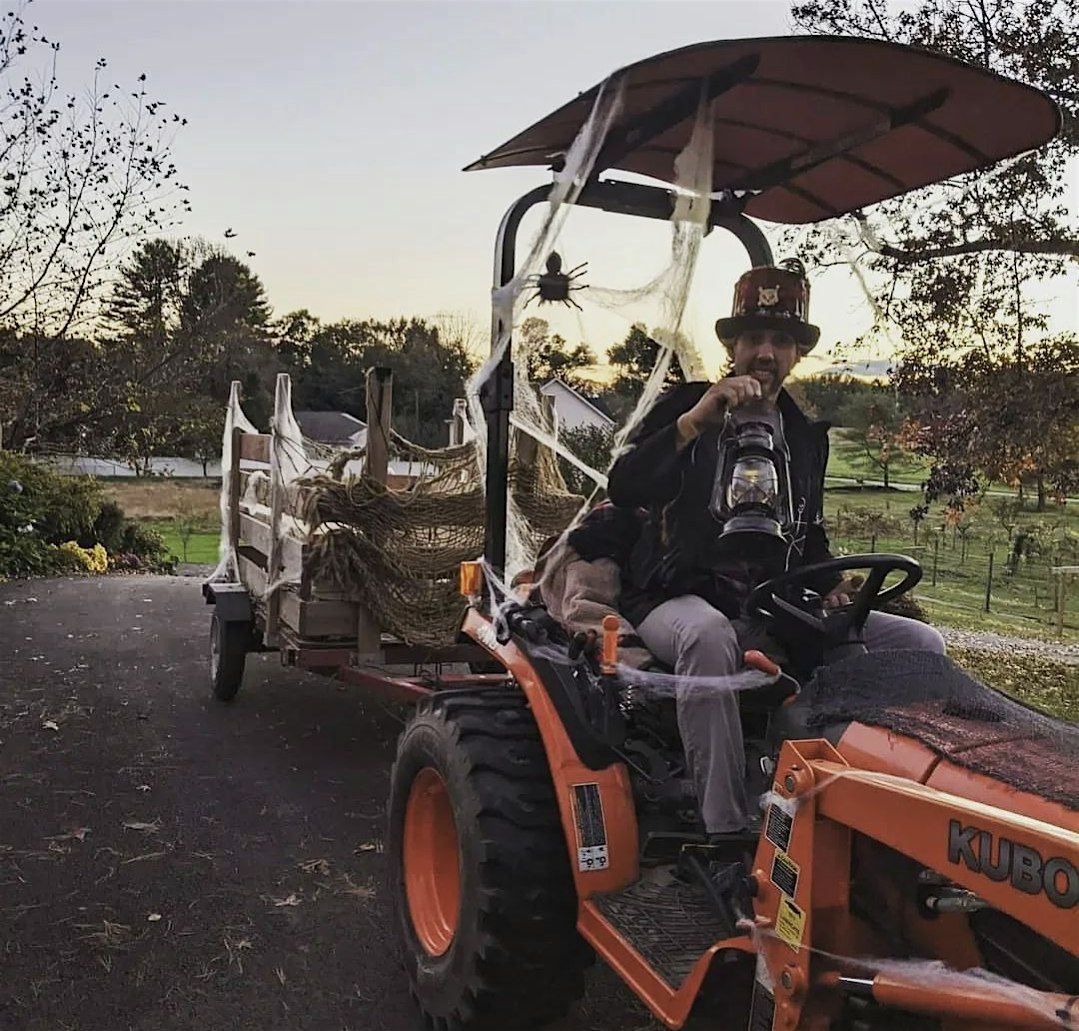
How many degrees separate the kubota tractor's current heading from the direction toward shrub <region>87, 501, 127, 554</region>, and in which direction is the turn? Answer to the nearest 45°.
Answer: approximately 180°

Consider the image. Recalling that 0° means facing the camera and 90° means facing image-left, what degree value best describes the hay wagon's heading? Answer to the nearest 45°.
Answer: approximately 315°

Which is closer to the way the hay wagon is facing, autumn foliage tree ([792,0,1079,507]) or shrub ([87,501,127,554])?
the autumn foliage tree

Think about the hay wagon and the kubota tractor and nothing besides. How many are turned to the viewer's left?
0

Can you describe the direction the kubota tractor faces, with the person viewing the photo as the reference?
facing the viewer and to the right of the viewer

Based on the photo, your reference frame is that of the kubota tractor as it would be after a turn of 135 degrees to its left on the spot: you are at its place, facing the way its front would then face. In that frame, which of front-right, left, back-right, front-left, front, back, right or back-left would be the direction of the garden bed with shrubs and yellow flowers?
front-left

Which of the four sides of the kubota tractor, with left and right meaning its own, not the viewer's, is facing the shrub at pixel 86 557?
back

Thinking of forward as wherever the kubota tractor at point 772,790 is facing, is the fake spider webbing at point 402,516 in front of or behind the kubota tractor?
behind

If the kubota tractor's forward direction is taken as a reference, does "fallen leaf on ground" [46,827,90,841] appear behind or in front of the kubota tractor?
behind

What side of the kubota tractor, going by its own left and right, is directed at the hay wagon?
back
